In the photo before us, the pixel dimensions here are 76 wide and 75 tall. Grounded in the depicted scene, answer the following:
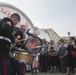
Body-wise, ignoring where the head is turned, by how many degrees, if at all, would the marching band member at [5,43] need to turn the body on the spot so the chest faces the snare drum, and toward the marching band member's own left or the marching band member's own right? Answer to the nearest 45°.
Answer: approximately 45° to the marching band member's own left

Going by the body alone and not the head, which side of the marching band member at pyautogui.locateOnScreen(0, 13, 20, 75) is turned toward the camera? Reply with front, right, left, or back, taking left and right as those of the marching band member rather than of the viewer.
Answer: right
